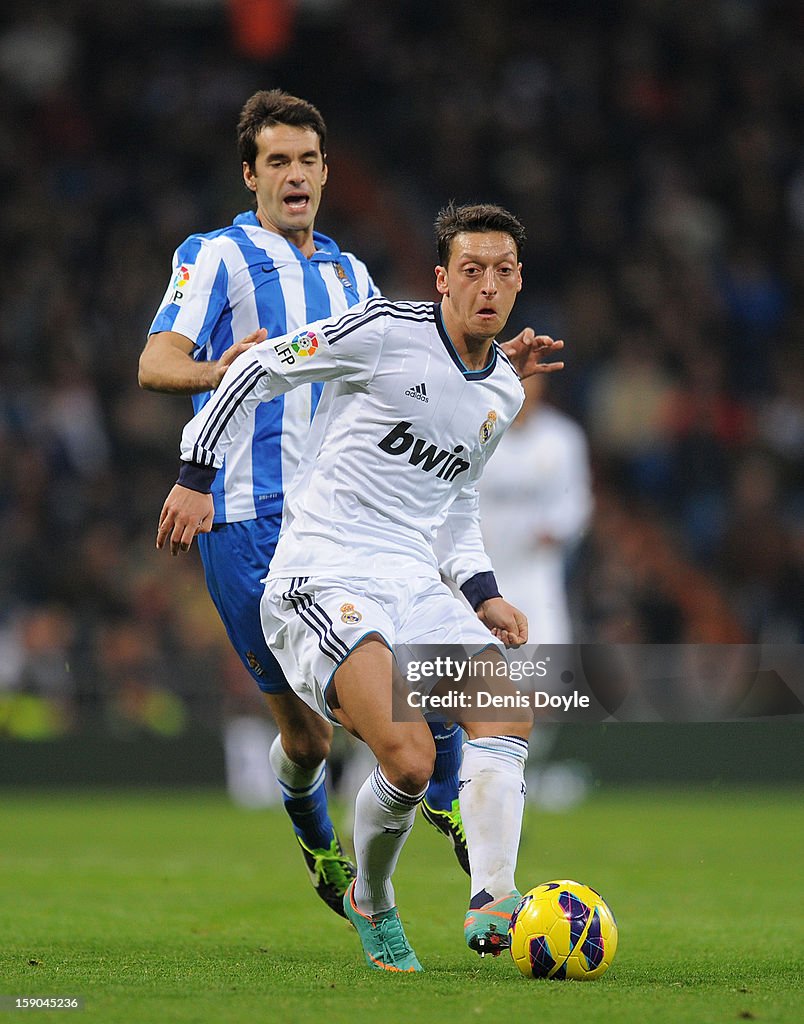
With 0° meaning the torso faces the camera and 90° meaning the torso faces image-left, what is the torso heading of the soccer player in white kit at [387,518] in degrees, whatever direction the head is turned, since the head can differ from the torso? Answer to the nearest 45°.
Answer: approximately 315°

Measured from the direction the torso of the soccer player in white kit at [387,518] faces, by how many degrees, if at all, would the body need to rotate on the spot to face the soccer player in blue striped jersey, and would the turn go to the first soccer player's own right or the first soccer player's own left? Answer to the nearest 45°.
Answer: approximately 135° to the first soccer player's own left

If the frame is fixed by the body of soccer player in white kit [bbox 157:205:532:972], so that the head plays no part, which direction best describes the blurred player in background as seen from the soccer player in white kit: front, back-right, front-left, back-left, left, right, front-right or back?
back-left

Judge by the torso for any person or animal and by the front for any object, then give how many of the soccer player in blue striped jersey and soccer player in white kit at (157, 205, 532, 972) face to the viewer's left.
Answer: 0

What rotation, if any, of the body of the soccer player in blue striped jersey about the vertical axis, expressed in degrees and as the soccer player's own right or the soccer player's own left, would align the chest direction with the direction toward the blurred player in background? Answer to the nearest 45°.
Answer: approximately 135° to the soccer player's own left

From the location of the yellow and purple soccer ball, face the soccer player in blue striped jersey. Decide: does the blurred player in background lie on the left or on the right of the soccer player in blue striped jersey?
right

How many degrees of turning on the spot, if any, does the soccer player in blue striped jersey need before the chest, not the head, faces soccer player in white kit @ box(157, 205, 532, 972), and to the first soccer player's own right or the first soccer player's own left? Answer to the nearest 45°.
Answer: approximately 45° to the first soccer player's own right

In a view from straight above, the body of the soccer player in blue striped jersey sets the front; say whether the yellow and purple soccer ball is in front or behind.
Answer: in front

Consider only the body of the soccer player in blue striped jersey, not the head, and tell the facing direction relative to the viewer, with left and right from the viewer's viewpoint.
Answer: facing the viewer and to the right of the viewer
